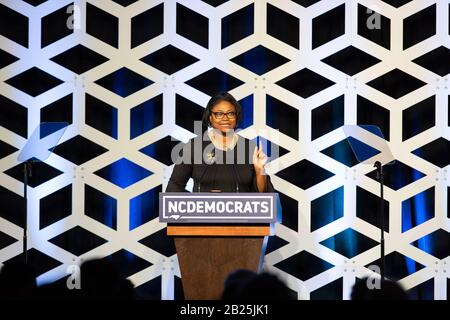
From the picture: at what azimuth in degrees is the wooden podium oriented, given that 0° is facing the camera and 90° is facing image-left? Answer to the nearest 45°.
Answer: approximately 0°

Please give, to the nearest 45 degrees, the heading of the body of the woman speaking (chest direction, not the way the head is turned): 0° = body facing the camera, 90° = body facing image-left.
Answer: approximately 0°

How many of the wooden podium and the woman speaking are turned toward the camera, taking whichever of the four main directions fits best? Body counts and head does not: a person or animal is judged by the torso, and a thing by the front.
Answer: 2
